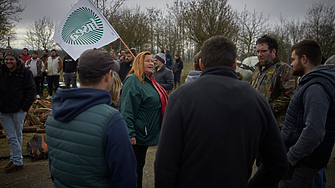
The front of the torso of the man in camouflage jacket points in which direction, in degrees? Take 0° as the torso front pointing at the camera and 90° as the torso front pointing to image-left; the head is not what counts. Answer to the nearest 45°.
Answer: approximately 45°

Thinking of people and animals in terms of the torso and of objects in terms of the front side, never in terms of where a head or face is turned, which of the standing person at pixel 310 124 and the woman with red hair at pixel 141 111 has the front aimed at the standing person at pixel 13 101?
the standing person at pixel 310 124

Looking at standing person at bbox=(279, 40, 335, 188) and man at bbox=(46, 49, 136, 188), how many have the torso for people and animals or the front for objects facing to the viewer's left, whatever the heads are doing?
1

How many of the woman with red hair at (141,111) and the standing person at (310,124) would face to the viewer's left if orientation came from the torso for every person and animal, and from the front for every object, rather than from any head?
1

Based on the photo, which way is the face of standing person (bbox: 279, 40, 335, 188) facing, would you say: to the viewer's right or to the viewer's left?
to the viewer's left

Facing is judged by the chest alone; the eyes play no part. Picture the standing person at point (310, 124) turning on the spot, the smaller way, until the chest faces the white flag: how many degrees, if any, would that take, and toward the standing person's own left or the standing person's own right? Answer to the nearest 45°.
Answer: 0° — they already face it

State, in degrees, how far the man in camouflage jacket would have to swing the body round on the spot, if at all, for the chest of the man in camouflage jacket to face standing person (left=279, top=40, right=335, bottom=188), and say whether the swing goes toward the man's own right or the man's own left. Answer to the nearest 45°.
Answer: approximately 45° to the man's own left

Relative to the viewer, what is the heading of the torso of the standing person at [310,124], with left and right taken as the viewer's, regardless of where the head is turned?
facing to the left of the viewer

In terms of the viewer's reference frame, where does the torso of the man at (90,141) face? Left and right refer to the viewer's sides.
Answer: facing away from the viewer and to the right of the viewer

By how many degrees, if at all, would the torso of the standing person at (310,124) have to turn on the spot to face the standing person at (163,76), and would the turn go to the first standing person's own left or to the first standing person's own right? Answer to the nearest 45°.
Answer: approximately 45° to the first standing person's own right
